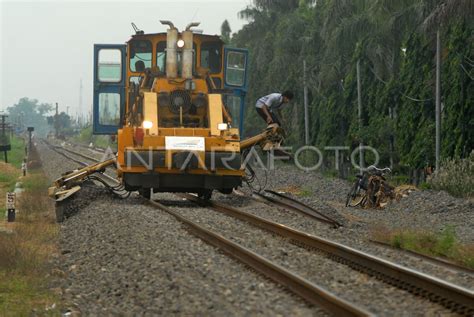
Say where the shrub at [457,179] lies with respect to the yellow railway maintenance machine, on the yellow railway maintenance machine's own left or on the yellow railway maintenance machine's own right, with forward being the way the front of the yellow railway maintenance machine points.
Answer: on the yellow railway maintenance machine's own left

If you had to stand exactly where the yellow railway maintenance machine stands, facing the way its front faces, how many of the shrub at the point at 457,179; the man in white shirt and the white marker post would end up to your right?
1

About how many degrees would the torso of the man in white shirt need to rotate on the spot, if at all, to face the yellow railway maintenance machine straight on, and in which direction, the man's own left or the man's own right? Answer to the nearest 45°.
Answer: approximately 180°

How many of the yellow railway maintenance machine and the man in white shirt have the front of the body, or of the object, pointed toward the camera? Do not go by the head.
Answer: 1

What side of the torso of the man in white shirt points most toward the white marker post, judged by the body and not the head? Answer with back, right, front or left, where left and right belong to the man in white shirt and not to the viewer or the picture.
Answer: back

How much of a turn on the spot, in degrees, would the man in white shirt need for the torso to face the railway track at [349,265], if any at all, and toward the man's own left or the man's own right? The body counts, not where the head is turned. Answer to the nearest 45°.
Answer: approximately 90° to the man's own right

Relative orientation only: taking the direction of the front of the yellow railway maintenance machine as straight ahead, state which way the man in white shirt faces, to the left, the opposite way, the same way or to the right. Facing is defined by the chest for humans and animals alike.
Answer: to the left

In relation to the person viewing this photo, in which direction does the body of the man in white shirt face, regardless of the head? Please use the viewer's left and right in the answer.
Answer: facing to the right of the viewer

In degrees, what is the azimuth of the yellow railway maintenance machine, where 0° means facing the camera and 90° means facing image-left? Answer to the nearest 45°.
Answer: approximately 0°
